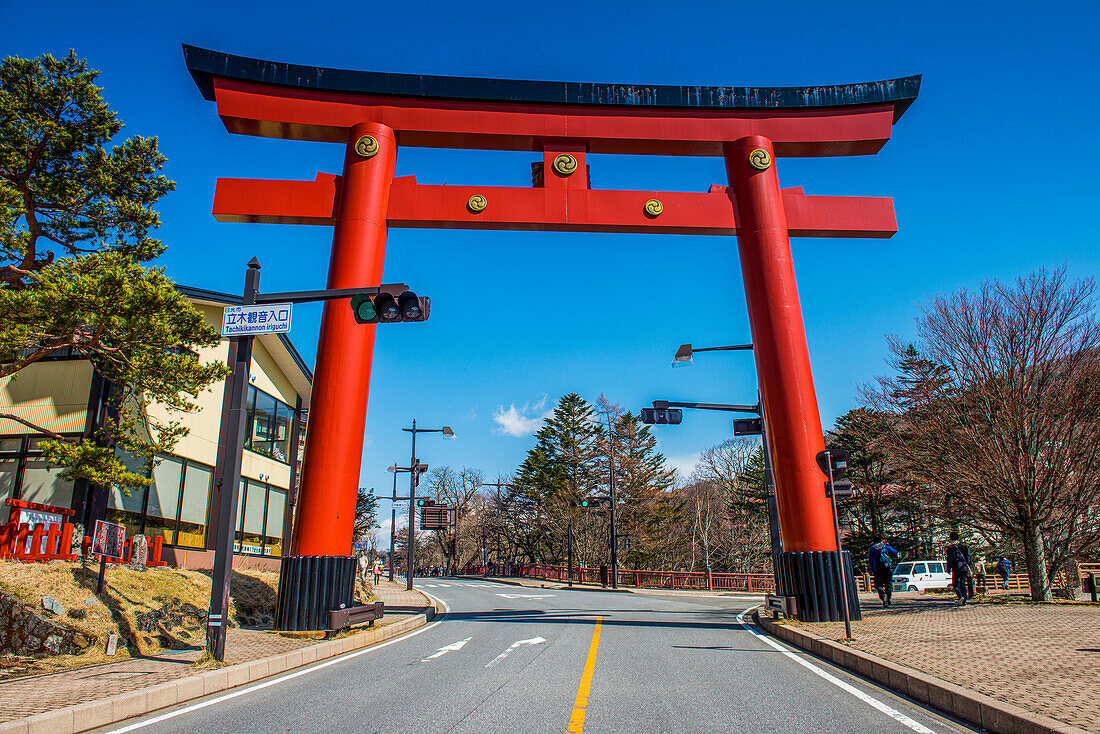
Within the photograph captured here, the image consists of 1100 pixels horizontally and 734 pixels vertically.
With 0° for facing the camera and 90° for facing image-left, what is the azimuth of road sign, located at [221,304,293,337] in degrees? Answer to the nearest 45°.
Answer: approximately 0°

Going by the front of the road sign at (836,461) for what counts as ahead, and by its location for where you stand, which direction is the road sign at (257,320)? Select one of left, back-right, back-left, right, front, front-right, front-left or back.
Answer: back-left

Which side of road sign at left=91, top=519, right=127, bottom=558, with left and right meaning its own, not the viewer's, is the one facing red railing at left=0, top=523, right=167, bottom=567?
back

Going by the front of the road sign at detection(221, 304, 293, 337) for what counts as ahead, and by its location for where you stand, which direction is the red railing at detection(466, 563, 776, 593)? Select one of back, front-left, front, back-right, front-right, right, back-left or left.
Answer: back-left

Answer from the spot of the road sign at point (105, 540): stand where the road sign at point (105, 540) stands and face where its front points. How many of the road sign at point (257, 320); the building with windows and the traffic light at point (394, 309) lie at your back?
1

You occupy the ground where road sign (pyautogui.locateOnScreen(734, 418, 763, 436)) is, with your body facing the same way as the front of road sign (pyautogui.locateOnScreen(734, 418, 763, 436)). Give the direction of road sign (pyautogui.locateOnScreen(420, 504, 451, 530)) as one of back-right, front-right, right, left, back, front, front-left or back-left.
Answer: front-left

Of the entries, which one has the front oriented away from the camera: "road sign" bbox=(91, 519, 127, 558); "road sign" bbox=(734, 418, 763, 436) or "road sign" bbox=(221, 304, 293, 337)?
"road sign" bbox=(734, 418, 763, 436)

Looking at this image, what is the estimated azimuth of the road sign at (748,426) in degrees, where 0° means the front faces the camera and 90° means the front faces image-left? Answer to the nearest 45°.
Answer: approximately 180°

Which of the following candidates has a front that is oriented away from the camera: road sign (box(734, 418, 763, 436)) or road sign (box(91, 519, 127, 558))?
road sign (box(734, 418, 763, 436))

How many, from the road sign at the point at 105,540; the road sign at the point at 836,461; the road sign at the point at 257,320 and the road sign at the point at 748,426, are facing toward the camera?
2

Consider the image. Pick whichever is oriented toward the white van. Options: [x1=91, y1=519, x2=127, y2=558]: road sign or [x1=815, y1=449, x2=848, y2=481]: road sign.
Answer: [x1=815, y1=449, x2=848, y2=481]: road sign

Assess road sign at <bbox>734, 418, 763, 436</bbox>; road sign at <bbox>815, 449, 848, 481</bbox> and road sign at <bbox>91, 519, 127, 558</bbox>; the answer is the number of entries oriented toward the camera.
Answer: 1

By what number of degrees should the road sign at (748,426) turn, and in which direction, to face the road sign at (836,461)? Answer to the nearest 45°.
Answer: approximately 180°

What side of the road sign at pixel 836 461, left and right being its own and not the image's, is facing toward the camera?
back

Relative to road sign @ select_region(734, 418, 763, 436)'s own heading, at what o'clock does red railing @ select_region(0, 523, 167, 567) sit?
The red railing is roughly at 8 o'clock from the road sign.
